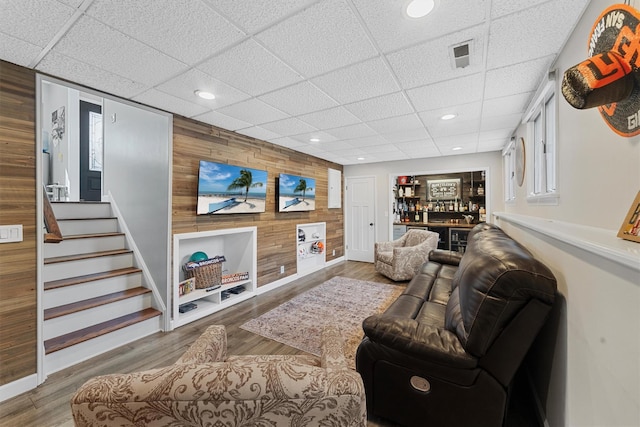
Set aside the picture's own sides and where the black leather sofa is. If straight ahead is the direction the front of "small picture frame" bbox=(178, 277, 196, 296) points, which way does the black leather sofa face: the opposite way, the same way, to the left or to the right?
the opposite way

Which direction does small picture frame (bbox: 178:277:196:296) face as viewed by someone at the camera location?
facing the viewer and to the right of the viewer

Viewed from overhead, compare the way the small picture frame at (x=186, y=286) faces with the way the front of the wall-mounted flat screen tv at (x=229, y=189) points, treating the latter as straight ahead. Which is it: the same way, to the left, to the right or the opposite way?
the same way

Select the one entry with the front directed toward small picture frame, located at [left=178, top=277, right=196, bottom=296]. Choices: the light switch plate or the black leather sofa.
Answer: the black leather sofa

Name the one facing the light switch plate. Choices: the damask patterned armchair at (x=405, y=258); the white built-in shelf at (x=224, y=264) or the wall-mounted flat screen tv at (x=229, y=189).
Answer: the damask patterned armchair

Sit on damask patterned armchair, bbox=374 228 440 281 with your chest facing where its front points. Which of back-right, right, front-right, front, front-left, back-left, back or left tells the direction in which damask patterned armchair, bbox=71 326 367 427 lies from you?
front-left

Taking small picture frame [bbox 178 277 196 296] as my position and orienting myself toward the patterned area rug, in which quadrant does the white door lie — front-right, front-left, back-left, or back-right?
front-left

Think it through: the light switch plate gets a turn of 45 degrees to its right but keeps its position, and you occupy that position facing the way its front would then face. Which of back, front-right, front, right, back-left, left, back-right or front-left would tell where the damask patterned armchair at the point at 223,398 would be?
front-left

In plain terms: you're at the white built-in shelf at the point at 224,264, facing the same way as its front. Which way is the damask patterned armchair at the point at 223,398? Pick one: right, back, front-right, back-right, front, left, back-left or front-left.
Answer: front-right

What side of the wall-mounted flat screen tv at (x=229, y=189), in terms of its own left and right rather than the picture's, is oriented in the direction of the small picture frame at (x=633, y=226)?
front

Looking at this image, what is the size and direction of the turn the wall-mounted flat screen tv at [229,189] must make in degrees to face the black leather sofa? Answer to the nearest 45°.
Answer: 0° — it already faces it

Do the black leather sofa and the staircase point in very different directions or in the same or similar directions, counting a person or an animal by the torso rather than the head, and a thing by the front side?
very different directions

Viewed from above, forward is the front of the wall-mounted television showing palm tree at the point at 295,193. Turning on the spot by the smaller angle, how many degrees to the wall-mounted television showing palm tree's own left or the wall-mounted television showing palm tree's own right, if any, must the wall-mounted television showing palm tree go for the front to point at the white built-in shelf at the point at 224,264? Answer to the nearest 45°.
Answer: approximately 90° to the wall-mounted television showing palm tree's own right

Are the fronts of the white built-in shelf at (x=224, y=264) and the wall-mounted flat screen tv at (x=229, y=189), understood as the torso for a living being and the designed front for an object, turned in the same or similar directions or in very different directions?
same or similar directions

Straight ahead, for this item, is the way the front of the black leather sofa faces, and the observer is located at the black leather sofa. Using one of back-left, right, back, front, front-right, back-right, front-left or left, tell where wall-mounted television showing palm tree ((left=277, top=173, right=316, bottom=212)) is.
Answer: front-right
